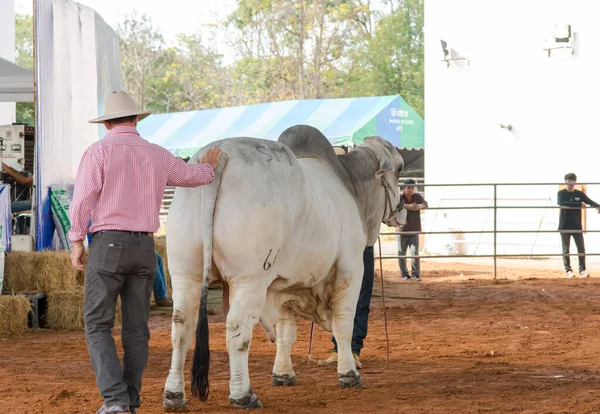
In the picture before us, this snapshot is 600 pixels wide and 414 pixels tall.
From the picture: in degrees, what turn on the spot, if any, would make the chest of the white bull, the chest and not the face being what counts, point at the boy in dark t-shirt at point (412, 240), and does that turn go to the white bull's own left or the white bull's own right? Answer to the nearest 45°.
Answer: approximately 45° to the white bull's own left

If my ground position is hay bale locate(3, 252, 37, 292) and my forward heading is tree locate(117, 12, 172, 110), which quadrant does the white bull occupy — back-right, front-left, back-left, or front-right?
back-right

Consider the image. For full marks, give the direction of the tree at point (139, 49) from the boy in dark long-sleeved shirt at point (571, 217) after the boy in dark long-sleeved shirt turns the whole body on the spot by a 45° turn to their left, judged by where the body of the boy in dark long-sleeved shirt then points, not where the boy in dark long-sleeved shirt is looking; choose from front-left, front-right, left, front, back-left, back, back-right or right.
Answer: back

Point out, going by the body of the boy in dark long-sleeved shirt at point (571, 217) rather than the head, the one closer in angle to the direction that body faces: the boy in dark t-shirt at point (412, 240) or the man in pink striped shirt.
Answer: the man in pink striped shirt

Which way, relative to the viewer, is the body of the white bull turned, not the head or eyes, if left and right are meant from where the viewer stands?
facing away from the viewer and to the right of the viewer

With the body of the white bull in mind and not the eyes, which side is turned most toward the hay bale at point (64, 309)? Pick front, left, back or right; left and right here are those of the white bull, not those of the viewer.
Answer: left

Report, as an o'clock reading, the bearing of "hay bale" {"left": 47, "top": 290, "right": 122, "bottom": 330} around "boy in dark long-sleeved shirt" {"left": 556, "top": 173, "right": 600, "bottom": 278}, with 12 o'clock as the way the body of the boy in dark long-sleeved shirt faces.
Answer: The hay bale is roughly at 1 o'clock from the boy in dark long-sleeved shirt.

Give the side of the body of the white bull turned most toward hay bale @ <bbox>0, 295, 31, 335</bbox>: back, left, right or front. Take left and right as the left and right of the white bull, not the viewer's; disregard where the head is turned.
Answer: left

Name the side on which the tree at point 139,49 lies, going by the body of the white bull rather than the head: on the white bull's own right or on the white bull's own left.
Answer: on the white bull's own left

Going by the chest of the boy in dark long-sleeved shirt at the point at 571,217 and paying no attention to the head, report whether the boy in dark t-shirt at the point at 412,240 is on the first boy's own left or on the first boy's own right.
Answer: on the first boy's own right

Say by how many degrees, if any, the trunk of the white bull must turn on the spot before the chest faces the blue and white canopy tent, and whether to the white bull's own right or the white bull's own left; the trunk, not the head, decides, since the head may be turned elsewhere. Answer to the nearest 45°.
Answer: approximately 45° to the white bull's own left

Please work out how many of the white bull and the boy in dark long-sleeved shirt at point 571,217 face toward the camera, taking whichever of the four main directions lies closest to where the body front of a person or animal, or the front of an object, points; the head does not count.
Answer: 1

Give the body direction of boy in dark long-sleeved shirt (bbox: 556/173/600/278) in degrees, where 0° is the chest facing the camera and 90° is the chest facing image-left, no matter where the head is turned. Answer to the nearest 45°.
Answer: approximately 0°

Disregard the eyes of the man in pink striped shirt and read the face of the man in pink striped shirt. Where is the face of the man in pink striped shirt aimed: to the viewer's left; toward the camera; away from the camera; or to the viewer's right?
away from the camera

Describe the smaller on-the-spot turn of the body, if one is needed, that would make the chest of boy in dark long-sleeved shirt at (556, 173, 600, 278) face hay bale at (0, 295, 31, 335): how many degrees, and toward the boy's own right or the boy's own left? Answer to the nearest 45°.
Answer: approximately 45° to the boy's own right
